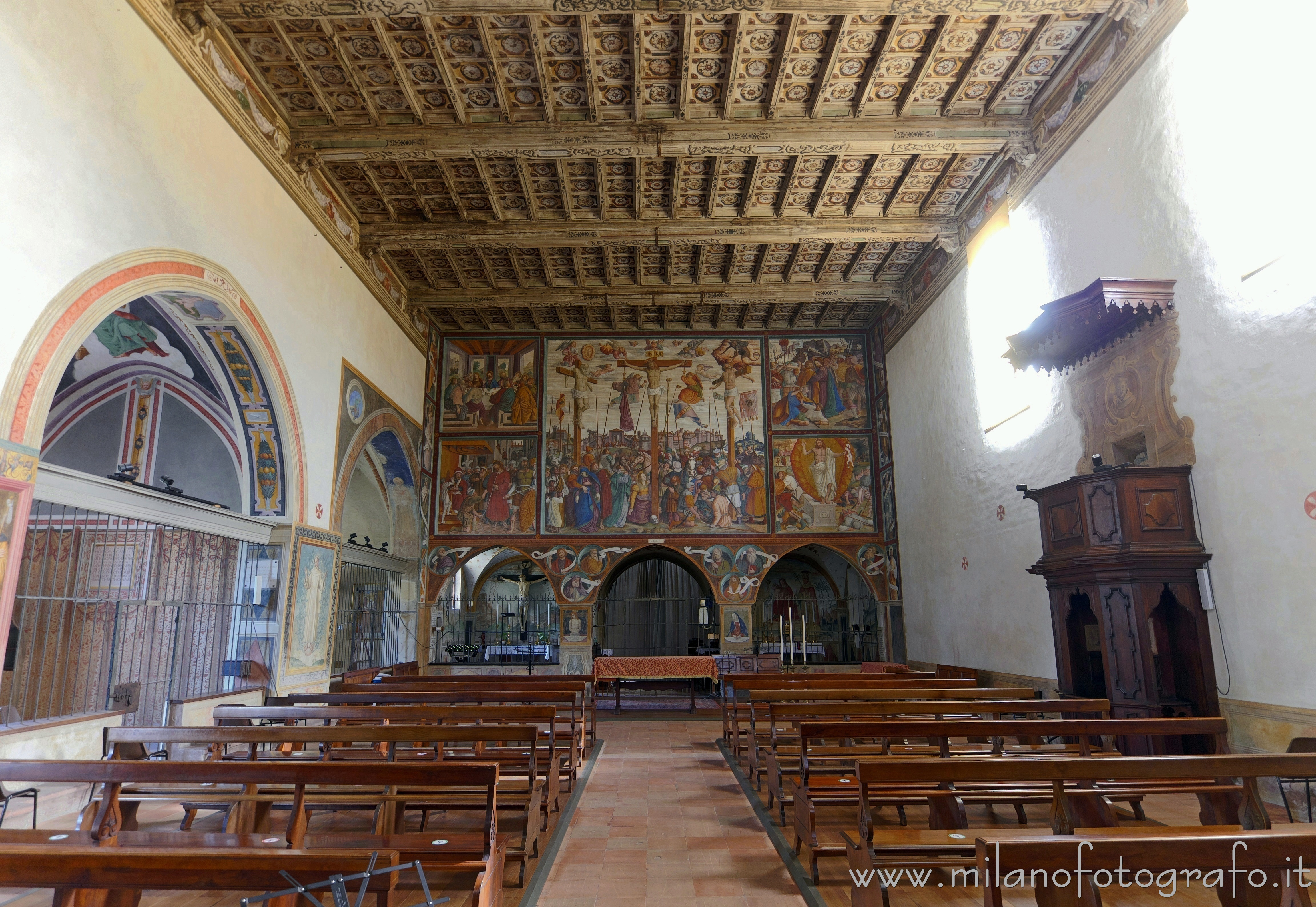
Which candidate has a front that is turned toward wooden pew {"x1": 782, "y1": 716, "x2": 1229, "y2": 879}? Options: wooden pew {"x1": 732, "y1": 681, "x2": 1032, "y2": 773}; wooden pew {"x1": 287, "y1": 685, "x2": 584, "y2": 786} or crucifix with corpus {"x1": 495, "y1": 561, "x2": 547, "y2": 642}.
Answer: the crucifix with corpus

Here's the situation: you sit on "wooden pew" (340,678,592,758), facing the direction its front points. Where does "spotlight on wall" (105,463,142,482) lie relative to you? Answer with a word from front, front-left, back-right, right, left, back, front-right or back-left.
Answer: left

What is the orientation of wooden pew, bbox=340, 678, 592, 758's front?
away from the camera

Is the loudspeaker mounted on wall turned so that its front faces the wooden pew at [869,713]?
yes

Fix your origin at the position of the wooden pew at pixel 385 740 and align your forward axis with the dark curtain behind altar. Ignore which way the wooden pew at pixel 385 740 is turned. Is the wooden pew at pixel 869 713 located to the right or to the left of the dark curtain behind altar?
right

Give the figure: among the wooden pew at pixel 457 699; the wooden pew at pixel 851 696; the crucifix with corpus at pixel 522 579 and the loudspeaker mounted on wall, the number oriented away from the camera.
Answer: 2

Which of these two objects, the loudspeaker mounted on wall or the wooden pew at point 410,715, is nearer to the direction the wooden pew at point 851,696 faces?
the loudspeaker mounted on wall

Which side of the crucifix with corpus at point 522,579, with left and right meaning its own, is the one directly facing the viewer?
front

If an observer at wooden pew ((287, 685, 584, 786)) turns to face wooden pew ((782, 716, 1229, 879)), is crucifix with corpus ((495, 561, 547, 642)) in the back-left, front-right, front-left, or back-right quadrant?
back-left

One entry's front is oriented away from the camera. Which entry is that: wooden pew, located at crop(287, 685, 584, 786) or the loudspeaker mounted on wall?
the wooden pew

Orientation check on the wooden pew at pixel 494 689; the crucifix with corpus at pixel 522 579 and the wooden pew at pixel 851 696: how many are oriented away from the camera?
2

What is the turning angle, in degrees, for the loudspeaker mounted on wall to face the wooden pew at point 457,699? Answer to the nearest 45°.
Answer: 0° — it already faces it

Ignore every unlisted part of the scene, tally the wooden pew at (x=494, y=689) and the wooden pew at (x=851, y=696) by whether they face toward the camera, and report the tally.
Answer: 0

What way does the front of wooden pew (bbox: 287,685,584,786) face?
away from the camera

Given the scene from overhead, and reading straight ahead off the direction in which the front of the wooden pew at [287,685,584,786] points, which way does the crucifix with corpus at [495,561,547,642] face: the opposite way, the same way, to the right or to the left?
the opposite way

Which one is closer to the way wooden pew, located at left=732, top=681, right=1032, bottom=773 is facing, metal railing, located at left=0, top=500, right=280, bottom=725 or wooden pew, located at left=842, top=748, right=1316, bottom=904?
the metal railing

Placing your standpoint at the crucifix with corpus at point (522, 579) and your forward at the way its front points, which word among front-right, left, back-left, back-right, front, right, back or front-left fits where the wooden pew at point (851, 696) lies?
front

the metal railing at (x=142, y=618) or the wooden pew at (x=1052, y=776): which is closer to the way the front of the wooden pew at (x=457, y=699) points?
the metal railing

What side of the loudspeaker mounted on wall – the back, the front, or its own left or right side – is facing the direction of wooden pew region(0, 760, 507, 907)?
front
